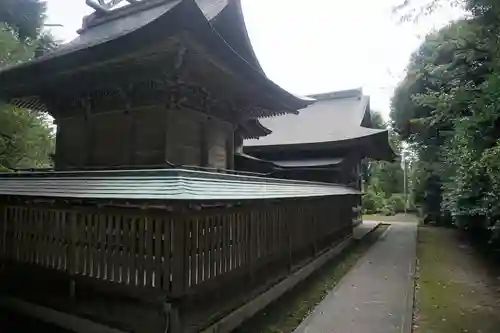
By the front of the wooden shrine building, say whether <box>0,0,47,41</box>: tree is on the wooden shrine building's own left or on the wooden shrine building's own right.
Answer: on the wooden shrine building's own left

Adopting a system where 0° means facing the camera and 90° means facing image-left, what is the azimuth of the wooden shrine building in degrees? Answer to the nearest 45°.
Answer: approximately 225°

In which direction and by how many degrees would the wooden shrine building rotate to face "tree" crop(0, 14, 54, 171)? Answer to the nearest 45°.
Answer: approximately 90° to its left
